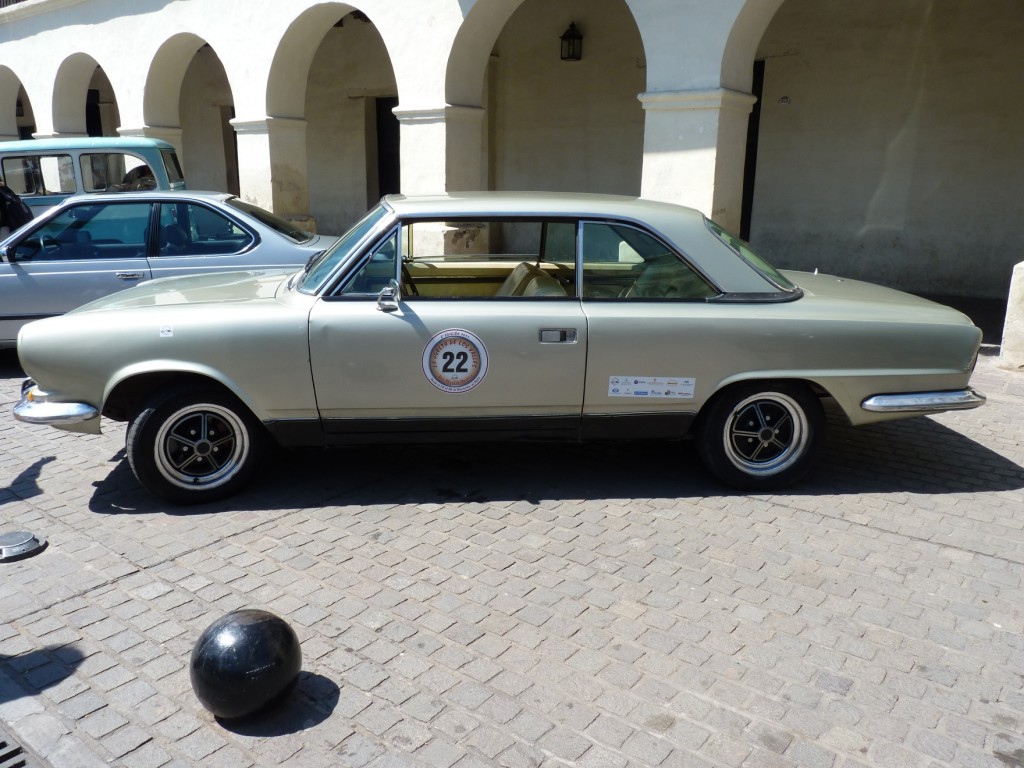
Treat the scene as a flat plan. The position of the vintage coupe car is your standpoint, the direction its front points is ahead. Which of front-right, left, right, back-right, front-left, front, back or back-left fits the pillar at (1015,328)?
back-right

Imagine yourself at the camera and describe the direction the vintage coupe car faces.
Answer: facing to the left of the viewer

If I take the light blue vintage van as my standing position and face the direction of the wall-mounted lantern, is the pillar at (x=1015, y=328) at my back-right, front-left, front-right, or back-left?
front-right

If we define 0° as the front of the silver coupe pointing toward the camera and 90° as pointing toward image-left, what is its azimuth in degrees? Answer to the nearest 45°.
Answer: approximately 90°

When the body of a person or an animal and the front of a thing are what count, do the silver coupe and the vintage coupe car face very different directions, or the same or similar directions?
same or similar directions

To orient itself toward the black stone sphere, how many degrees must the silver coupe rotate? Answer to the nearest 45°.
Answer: approximately 90° to its left

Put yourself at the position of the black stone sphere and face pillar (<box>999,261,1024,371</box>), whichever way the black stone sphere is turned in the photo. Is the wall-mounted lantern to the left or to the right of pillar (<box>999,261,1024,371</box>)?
left

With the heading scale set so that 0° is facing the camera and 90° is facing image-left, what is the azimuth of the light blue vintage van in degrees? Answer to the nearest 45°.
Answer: approximately 135°

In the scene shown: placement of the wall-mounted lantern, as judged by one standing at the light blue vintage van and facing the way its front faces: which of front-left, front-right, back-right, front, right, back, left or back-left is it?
back-right

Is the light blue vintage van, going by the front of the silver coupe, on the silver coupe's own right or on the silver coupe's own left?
on the silver coupe's own right

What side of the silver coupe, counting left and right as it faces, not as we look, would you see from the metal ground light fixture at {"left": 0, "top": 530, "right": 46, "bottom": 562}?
left

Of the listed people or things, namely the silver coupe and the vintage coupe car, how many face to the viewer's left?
2

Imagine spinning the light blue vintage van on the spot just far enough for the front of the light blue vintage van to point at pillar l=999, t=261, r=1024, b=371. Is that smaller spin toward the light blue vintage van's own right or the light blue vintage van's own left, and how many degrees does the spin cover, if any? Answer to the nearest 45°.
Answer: approximately 180°

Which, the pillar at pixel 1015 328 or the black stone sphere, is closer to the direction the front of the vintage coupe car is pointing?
the black stone sphere

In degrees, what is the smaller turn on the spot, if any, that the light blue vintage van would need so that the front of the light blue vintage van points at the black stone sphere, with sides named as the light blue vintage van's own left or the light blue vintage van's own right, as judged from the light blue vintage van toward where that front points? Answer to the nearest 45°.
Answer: approximately 135° to the light blue vintage van's own left

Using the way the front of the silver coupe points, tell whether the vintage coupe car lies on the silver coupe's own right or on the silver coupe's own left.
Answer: on the silver coupe's own left

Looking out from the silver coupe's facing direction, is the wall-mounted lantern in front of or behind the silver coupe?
behind
